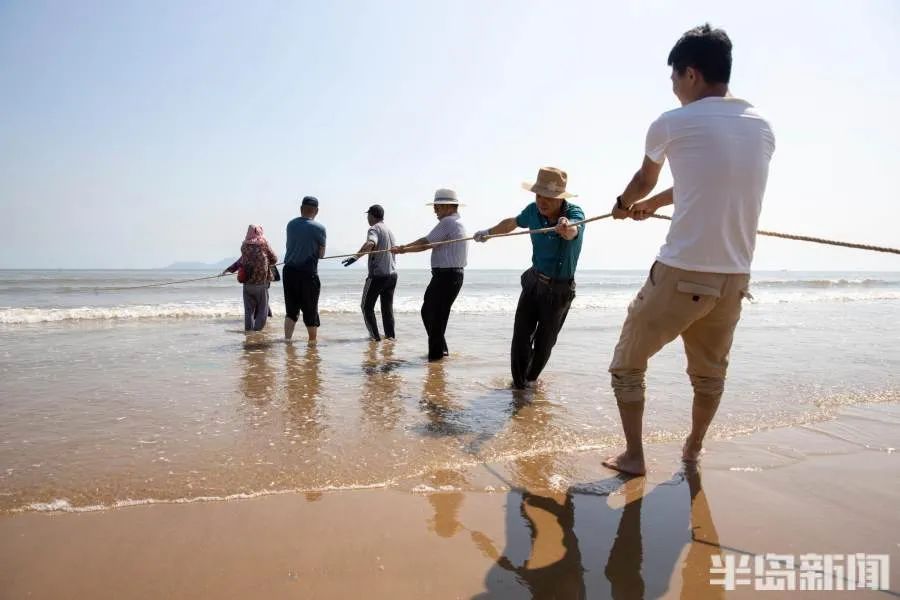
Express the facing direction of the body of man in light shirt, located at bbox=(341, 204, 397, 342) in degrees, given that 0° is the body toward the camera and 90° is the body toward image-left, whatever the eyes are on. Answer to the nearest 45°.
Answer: approximately 135°

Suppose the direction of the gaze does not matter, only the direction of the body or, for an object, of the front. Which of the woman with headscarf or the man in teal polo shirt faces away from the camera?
the woman with headscarf

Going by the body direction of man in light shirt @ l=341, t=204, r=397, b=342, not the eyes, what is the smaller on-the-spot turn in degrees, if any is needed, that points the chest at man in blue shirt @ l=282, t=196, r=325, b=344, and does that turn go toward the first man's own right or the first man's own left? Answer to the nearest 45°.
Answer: approximately 45° to the first man's own left

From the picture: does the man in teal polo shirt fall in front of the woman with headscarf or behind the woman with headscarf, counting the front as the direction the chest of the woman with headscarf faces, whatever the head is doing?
behind

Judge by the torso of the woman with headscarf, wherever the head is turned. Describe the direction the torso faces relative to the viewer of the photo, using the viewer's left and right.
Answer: facing away from the viewer

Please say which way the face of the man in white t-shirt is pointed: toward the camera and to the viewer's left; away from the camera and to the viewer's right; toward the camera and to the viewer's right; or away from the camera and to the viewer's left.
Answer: away from the camera and to the viewer's left

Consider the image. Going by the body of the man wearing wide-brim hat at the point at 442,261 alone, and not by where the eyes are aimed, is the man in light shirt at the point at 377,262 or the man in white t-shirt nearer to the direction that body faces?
the man in light shirt

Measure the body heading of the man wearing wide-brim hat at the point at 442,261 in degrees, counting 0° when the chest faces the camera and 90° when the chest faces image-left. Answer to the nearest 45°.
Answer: approximately 90°
